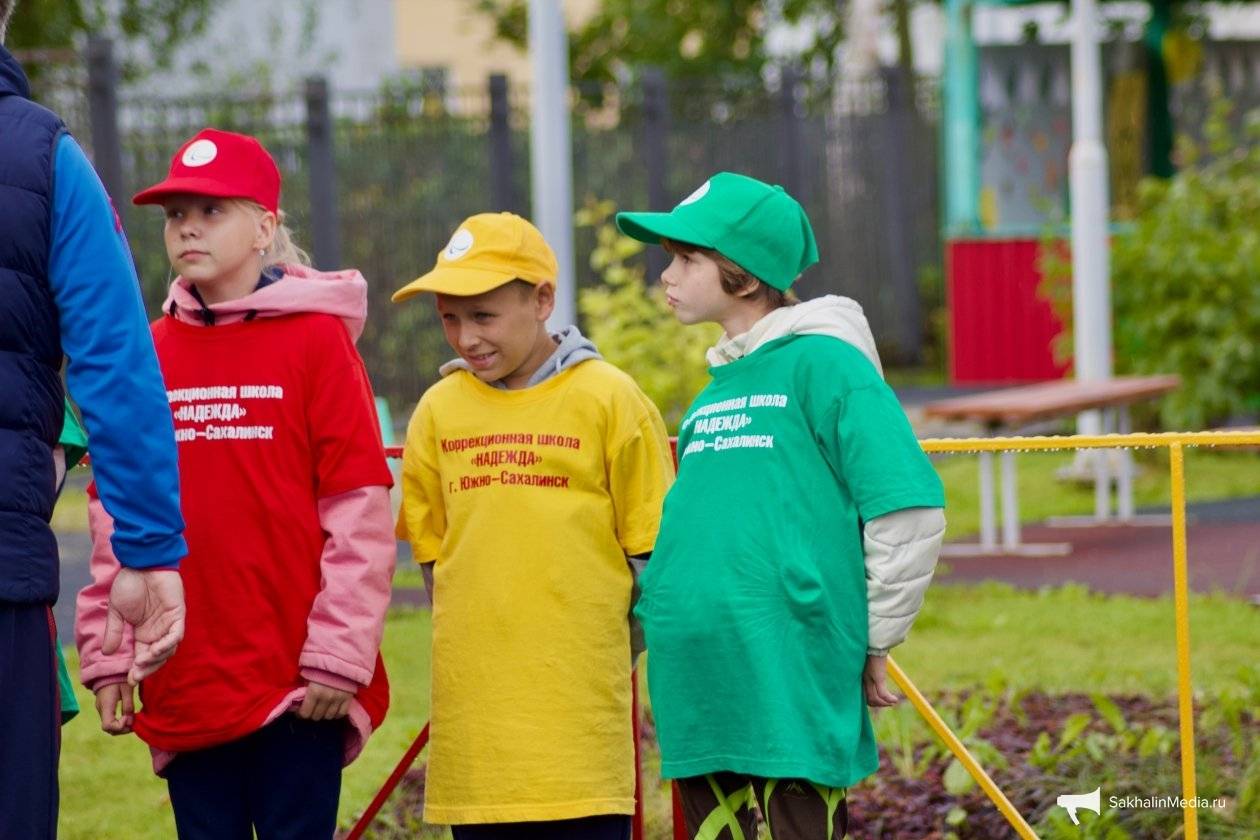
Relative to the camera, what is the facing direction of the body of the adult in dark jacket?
away from the camera

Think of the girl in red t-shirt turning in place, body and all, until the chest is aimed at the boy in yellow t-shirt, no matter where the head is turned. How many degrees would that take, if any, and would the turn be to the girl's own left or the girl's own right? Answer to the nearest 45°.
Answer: approximately 135° to the girl's own left

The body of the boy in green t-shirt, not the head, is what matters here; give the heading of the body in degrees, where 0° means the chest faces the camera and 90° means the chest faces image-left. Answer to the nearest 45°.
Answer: approximately 45°

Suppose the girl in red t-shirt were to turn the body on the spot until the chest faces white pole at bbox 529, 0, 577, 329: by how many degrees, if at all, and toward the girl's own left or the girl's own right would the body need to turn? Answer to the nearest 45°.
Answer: approximately 135° to the girl's own right

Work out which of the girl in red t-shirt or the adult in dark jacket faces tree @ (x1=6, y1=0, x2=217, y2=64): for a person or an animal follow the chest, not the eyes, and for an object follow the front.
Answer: the adult in dark jacket

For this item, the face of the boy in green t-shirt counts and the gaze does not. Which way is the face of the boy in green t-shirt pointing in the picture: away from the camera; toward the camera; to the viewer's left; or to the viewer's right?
to the viewer's left

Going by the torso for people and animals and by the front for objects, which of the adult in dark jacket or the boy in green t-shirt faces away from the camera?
the adult in dark jacket

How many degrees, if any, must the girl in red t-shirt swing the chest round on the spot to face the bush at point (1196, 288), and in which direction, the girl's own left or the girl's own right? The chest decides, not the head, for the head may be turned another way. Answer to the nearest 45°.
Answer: approximately 180°

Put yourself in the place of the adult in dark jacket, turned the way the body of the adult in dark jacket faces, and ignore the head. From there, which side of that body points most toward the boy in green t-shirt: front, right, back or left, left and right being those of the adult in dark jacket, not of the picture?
right
